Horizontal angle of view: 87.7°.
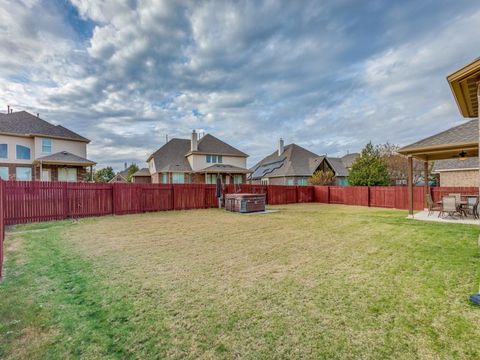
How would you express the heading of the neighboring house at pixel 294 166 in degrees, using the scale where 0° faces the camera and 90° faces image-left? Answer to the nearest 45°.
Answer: approximately 180°

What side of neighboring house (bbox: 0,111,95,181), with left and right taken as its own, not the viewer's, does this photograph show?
back

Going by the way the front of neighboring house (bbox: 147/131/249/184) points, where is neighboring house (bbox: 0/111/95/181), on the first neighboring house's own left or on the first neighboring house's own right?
on the first neighboring house's own left

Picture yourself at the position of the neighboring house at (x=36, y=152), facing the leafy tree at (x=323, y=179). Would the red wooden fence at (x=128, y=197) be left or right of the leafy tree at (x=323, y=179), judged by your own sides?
right

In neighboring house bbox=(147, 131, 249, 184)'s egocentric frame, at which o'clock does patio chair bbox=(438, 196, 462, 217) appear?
The patio chair is roughly at 5 o'clock from the neighboring house.

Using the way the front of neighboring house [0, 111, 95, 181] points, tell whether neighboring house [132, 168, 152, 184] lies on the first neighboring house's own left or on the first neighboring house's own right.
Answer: on the first neighboring house's own right

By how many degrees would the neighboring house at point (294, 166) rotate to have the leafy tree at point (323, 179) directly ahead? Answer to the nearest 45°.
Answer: approximately 135° to its right

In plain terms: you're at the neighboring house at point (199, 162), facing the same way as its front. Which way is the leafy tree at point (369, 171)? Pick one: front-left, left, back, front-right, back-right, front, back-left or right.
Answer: back-right

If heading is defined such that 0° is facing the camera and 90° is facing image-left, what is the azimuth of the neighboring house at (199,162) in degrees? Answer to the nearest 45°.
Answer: approximately 180°

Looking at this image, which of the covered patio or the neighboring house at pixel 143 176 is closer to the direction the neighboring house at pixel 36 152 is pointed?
the neighboring house

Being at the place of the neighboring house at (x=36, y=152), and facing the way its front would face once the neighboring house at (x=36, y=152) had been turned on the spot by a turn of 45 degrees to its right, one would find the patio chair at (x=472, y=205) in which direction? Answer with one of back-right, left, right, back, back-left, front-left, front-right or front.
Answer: right

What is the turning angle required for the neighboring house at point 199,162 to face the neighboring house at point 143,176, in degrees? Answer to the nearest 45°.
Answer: approximately 45° to its left
